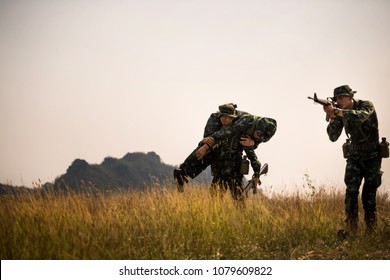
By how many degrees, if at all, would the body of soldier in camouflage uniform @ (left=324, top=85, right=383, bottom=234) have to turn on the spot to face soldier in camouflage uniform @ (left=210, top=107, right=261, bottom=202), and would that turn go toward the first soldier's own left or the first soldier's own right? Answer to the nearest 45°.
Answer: approximately 45° to the first soldier's own right

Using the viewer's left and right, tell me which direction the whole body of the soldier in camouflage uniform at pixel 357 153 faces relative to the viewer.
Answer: facing the viewer and to the left of the viewer

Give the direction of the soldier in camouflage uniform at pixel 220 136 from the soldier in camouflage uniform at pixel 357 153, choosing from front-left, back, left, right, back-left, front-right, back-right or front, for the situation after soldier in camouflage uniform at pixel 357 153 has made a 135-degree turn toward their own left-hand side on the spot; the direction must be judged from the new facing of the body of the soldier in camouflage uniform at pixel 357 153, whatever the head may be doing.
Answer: back
